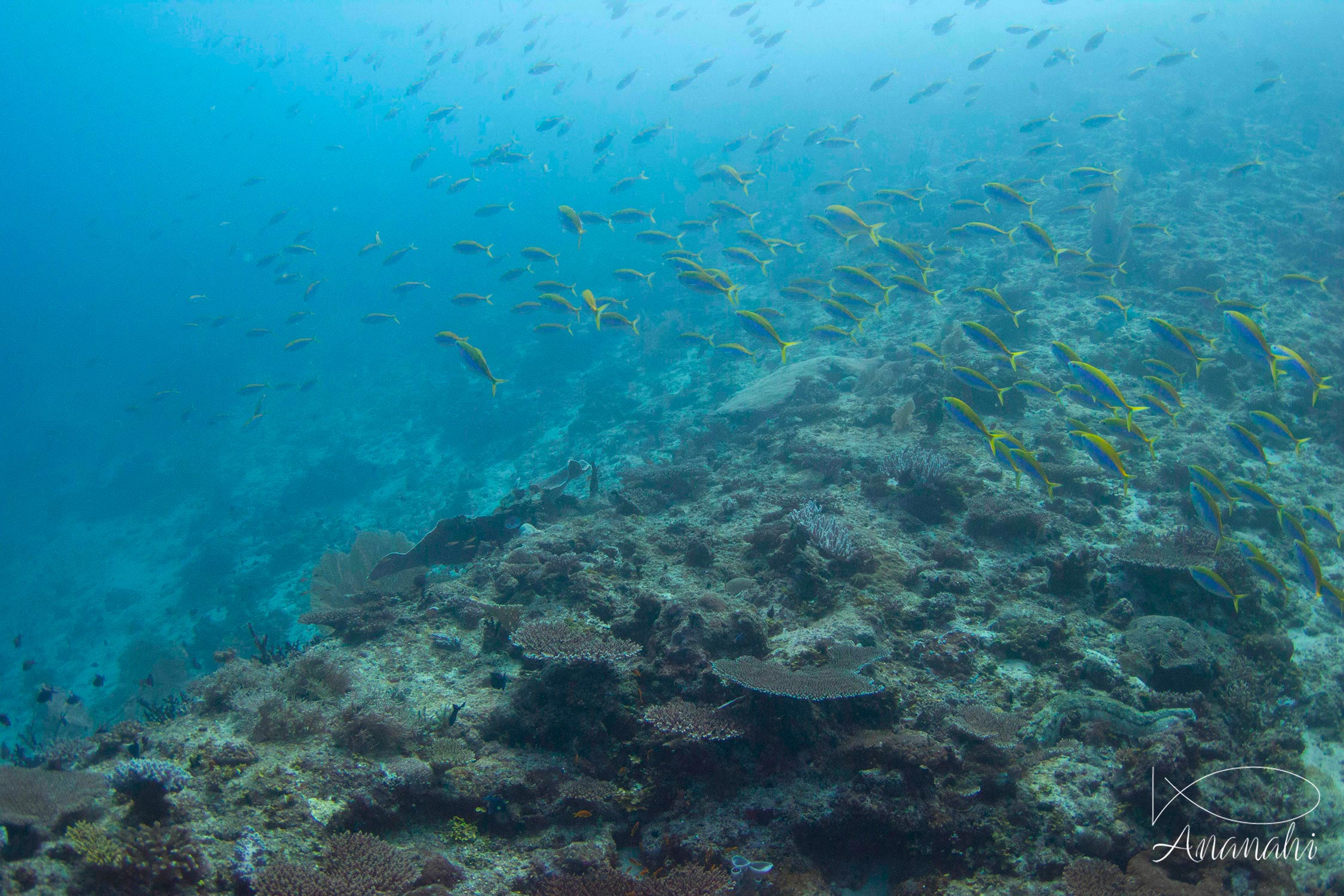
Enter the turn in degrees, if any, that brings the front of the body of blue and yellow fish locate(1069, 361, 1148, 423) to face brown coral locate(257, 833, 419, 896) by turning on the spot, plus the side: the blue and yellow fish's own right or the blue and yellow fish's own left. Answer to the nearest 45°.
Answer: approximately 45° to the blue and yellow fish's own left

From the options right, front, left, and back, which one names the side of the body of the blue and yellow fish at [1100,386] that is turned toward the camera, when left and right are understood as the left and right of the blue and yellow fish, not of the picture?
left

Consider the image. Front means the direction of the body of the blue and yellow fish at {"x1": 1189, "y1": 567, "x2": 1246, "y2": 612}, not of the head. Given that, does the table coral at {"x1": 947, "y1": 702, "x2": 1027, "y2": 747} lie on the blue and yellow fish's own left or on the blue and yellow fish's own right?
on the blue and yellow fish's own left

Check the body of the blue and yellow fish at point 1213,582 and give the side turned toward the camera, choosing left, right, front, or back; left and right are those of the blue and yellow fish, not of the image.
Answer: left

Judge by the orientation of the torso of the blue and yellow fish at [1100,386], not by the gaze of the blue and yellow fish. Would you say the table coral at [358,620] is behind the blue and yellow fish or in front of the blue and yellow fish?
in front

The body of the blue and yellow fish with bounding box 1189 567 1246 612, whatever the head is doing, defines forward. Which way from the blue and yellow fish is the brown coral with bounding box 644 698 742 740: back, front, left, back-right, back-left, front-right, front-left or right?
front-left

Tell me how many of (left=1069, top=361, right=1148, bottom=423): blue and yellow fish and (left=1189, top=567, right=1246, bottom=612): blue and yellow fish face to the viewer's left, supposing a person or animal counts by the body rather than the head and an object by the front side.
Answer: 2
